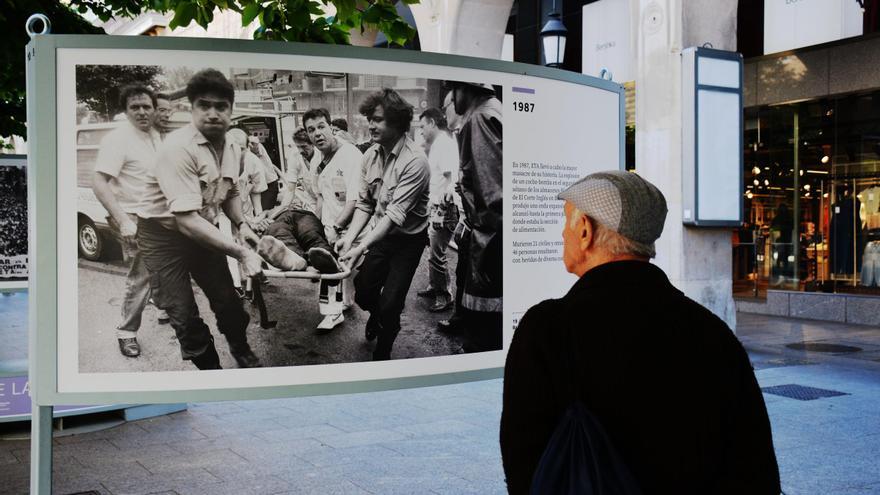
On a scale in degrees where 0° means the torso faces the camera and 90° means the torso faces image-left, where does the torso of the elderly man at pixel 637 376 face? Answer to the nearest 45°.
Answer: approximately 135°

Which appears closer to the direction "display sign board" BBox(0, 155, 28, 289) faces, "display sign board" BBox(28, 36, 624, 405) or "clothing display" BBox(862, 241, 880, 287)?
the display sign board

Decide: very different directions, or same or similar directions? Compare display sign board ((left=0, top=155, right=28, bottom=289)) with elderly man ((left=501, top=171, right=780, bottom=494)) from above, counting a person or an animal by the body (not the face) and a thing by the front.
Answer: very different directions

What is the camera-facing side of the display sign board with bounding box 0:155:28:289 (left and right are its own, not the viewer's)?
front

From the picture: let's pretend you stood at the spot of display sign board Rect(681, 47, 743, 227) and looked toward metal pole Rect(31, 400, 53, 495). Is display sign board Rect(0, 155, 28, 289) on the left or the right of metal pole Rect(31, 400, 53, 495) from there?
right

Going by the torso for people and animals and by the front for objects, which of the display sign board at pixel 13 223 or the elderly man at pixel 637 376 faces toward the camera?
the display sign board

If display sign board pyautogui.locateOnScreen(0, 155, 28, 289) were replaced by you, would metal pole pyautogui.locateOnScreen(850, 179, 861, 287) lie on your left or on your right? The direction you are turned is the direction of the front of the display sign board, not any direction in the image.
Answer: on your left

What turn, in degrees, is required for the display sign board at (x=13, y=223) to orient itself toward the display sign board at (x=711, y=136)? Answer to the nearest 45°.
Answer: approximately 90° to its left

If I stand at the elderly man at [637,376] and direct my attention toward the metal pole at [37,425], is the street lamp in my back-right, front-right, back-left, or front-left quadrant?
front-right

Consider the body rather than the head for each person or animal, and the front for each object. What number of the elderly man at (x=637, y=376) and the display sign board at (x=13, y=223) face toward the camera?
1

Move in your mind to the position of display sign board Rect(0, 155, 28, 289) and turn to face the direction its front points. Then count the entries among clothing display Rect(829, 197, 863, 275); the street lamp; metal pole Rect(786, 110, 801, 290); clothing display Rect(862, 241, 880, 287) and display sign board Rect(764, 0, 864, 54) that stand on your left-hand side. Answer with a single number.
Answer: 5

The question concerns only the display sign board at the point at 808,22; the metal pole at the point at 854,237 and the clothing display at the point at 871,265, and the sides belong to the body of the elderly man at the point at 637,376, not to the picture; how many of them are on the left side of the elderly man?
0

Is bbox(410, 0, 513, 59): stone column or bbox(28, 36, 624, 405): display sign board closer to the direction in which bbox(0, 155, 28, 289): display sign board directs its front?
the display sign board
